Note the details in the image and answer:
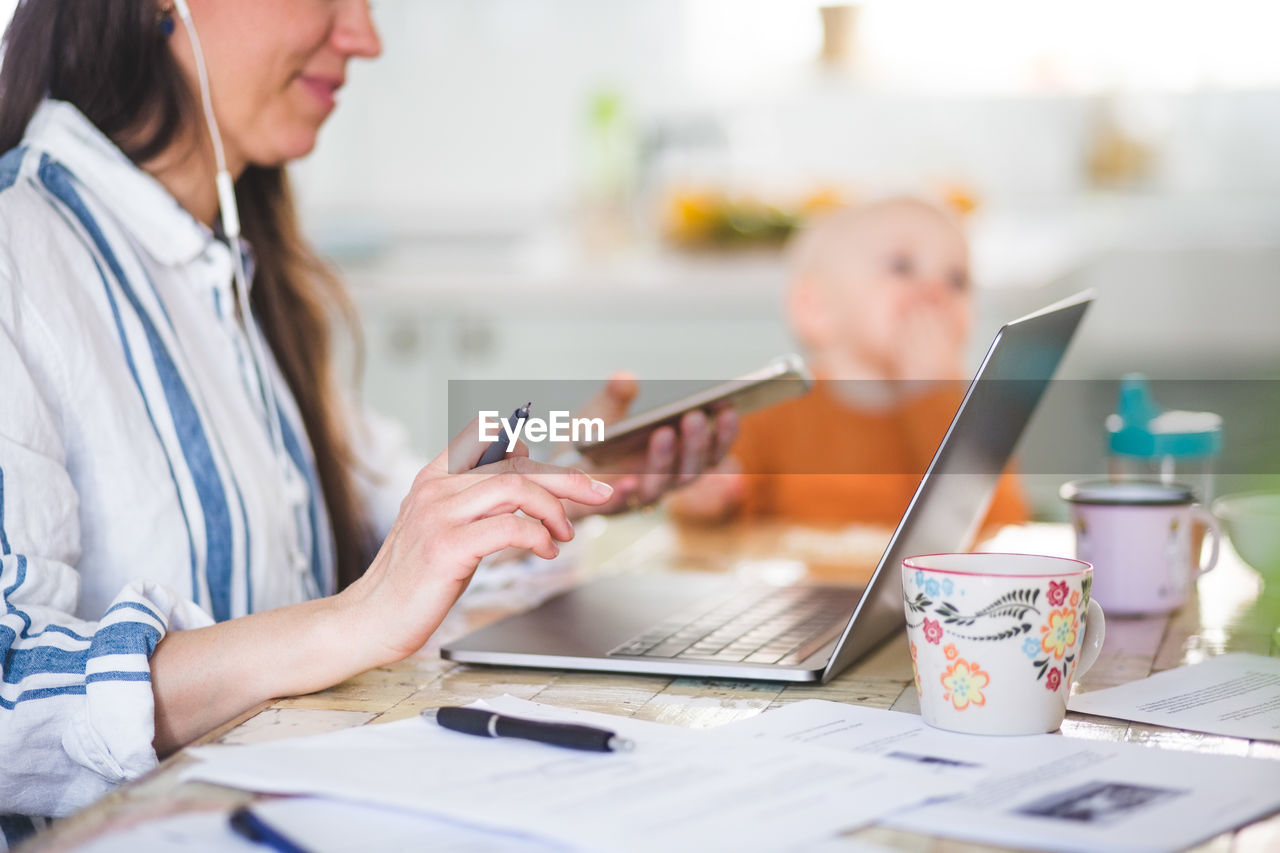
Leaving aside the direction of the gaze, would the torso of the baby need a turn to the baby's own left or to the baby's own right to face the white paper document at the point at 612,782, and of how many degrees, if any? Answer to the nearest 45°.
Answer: approximately 45° to the baby's own right

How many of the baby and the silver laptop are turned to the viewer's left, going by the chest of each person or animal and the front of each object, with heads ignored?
1

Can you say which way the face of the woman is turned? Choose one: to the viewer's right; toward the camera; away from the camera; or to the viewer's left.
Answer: to the viewer's right

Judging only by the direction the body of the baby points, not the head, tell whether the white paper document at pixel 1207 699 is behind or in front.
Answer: in front

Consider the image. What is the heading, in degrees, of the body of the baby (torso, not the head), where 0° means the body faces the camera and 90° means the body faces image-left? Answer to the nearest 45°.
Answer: approximately 315°

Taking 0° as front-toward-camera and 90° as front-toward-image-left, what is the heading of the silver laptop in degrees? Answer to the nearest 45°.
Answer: approximately 90°

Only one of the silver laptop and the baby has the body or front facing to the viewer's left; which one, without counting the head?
the silver laptop

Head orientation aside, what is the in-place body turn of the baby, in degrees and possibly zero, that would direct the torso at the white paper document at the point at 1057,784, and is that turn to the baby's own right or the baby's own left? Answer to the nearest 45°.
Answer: approximately 45° to the baby's own right

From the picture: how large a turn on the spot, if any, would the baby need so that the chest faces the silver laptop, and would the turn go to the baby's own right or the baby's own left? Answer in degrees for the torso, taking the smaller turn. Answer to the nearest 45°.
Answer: approximately 45° to the baby's own right

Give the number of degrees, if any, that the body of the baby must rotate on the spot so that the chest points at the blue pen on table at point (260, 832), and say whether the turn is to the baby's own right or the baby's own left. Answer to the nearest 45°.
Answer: approximately 45° to the baby's own right
